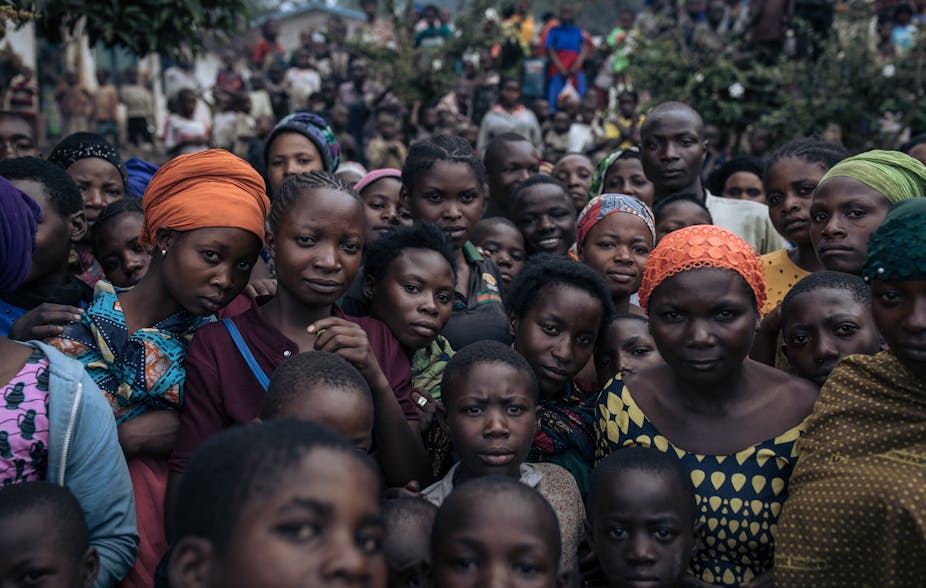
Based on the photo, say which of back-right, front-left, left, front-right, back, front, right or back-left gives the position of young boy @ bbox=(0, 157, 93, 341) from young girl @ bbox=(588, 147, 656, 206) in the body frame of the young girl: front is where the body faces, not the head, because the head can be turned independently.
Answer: right

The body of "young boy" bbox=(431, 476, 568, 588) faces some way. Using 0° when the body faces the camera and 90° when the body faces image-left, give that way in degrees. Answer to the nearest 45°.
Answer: approximately 0°

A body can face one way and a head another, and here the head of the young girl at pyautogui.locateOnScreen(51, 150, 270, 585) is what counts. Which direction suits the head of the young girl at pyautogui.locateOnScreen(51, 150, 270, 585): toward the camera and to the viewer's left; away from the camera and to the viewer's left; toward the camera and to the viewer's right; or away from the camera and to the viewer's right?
toward the camera and to the viewer's right

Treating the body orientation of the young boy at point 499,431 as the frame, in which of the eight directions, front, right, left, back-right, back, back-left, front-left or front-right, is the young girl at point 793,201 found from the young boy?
back-left

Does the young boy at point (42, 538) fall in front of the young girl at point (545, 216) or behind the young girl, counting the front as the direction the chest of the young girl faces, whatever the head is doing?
in front

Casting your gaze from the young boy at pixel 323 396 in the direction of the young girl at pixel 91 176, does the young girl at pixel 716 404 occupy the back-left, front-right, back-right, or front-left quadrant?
back-right

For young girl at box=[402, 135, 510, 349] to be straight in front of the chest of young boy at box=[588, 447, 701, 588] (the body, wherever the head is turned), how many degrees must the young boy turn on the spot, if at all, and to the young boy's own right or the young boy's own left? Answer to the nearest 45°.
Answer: approximately 135° to the young boy's own right

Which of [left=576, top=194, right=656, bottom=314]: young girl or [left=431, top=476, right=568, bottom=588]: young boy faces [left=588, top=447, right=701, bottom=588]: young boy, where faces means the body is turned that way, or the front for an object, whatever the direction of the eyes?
the young girl
